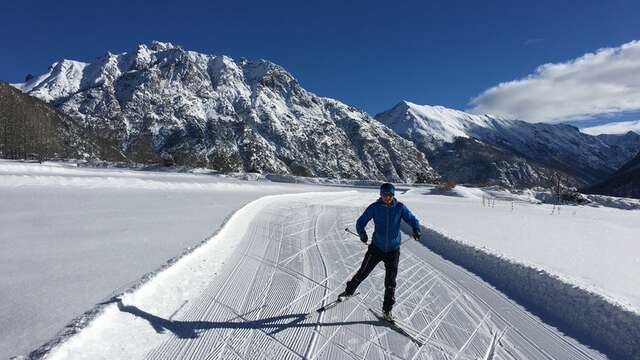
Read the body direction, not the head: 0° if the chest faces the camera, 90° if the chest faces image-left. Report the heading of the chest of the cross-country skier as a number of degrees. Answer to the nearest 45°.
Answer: approximately 0°
